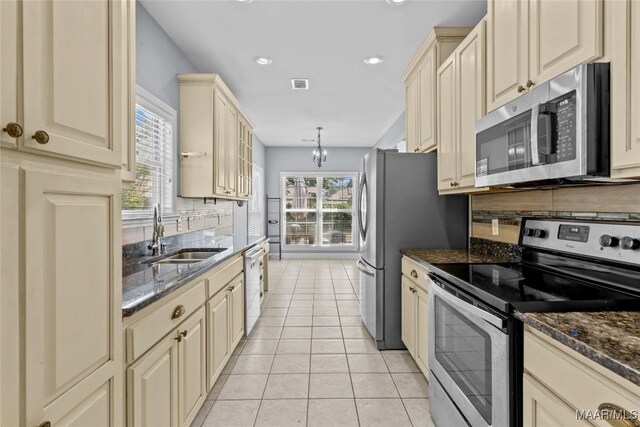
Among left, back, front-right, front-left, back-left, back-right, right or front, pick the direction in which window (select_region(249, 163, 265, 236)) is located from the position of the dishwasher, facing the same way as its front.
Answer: left

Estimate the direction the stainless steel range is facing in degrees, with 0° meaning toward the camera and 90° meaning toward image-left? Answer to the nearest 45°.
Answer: approximately 45°

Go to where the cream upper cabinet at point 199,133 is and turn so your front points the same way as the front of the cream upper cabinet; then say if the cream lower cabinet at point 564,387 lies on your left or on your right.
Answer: on your right

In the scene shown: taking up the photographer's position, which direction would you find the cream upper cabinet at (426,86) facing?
facing to the left of the viewer

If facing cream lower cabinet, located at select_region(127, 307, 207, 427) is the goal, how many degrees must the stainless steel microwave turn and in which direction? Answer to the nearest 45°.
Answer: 0° — it already faces it

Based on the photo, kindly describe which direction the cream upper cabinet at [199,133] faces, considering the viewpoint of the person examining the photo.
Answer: facing to the right of the viewer

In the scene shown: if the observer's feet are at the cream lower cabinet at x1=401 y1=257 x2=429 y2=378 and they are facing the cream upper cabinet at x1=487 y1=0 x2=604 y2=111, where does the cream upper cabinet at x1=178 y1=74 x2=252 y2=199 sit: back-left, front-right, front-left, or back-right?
back-right

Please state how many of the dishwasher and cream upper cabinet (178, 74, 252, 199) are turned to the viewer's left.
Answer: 0

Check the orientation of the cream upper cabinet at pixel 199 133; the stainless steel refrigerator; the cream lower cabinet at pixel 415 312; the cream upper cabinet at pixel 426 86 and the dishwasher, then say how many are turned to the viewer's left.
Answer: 3

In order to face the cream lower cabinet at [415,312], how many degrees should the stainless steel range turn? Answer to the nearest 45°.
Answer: approximately 90° to its right

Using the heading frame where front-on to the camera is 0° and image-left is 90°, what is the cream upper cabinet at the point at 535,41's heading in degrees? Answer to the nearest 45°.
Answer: approximately 45°

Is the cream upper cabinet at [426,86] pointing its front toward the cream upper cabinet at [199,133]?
yes

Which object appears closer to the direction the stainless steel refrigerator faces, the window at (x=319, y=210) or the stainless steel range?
the window

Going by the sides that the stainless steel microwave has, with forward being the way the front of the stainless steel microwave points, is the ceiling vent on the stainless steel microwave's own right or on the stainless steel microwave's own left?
on the stainless steel microwave's own right
